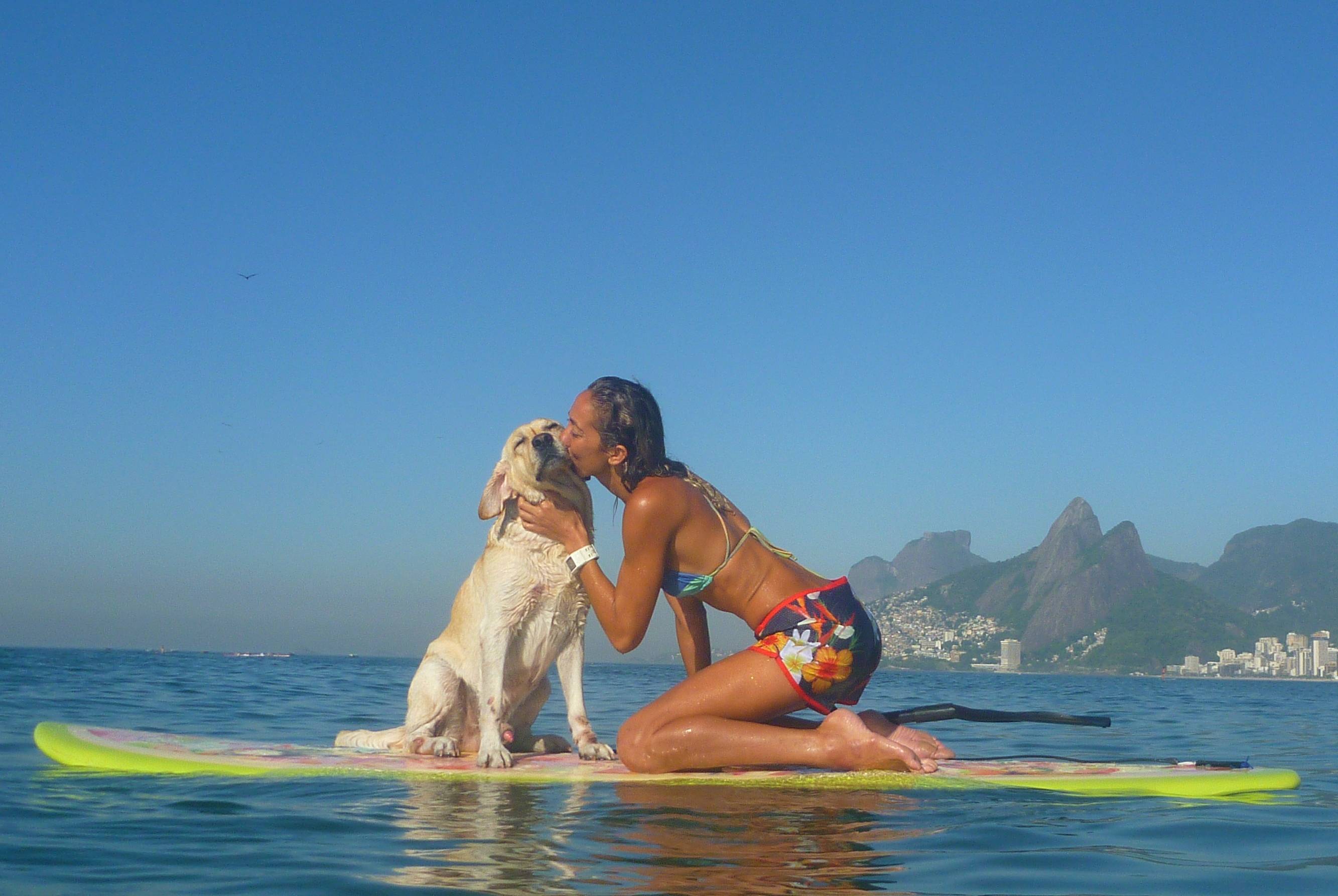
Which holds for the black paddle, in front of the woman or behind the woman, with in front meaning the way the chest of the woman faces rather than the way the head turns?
behind

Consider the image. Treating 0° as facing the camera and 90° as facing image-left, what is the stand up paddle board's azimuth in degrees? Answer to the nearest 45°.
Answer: approximately 90°

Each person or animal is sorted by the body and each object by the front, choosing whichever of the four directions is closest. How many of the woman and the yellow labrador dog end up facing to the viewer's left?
1

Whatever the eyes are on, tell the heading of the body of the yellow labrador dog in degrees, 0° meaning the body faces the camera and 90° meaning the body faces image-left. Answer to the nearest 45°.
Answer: approximately 315°

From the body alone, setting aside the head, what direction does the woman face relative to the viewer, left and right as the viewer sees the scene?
facing to the left of the viewer

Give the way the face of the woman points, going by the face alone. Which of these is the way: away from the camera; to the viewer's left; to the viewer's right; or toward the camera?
to the viewer's left

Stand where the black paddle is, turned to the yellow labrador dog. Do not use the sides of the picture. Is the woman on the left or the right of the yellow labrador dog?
left
